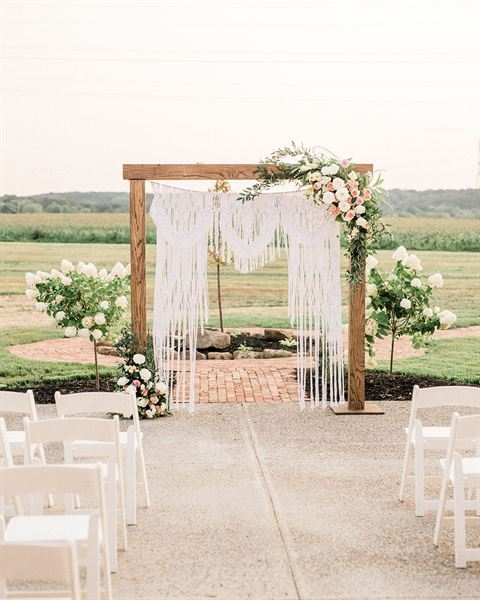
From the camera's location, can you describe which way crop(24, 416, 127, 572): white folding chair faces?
facing away from the viewer

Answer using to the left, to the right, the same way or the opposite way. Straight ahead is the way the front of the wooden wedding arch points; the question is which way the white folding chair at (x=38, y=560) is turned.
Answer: the opposite way

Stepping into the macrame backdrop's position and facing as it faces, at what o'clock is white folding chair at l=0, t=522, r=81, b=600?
The white folding chair is roughly at 12 o'clock from the macrame backdrop.

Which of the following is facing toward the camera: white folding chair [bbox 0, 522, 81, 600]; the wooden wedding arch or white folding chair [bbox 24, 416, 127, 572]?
the wooden wedding arch

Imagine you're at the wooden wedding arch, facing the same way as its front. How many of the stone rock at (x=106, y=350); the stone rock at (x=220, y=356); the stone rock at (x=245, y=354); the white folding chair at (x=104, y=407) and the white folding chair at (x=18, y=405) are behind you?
3

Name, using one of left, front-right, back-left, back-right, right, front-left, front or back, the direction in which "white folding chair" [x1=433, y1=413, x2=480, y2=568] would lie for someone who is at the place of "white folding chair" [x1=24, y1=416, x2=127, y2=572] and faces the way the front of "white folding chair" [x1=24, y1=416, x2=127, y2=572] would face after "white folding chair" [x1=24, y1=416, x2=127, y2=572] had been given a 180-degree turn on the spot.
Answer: left

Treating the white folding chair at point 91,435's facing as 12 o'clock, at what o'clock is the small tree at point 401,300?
The small tree is roughly at 1 o'clock from the white folding chair.

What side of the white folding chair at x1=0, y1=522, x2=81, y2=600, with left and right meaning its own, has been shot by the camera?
back

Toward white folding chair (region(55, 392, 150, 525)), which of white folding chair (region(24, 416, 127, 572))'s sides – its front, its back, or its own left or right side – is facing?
front

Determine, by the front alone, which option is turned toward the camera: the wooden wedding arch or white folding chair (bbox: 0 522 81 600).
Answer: the wooden wedding arch

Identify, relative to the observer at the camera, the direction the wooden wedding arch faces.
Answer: facing the viewer

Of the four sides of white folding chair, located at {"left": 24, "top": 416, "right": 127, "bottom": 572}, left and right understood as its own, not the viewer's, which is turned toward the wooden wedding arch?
front

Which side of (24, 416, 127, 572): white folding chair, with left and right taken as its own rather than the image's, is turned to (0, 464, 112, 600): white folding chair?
back

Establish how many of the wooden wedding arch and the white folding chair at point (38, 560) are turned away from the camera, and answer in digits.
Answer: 1

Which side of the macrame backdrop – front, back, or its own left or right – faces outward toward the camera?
front

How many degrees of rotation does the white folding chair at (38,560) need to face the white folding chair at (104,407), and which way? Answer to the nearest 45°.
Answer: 0° — it already faces it

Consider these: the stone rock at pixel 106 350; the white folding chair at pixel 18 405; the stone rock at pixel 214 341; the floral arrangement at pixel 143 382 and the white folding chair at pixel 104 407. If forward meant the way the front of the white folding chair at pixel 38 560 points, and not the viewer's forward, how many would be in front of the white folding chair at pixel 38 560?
5

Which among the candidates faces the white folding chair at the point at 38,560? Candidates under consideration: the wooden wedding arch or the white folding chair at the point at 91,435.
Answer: the wooden wedding arch

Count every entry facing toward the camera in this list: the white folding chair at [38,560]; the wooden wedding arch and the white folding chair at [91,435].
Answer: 1

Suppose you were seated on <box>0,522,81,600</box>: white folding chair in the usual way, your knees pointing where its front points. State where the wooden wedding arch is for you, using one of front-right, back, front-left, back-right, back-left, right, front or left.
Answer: front

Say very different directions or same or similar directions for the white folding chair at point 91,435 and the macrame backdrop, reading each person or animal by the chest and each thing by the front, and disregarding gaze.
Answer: very different directions
